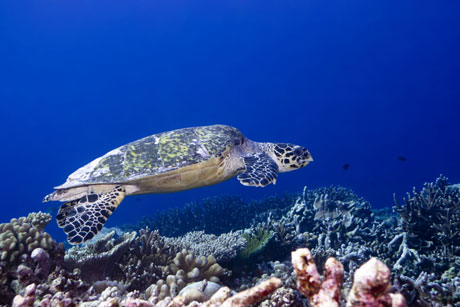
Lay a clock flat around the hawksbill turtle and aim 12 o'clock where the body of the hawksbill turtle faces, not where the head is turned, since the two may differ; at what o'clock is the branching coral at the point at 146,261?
The branching coral is roughly at 3 o'clock from the hawksbill turtle.

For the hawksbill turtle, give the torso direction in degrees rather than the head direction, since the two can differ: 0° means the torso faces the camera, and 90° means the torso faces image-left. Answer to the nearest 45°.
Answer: approximately 270°

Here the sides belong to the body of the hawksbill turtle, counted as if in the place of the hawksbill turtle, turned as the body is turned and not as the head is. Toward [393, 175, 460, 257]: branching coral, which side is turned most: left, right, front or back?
front

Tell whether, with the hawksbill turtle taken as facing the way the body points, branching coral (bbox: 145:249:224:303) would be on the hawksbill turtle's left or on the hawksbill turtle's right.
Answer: on the hawksbill turtle's right

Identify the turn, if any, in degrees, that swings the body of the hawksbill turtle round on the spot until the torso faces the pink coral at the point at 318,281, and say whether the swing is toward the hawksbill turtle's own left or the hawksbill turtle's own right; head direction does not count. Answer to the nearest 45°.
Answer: approximately 90° to the hawksbill turtle's own right

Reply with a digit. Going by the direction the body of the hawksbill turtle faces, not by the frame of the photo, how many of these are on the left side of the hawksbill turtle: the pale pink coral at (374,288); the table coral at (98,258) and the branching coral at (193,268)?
0

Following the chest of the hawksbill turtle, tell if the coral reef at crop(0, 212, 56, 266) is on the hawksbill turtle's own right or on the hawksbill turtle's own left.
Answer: on the hawksbill turtle's own right
